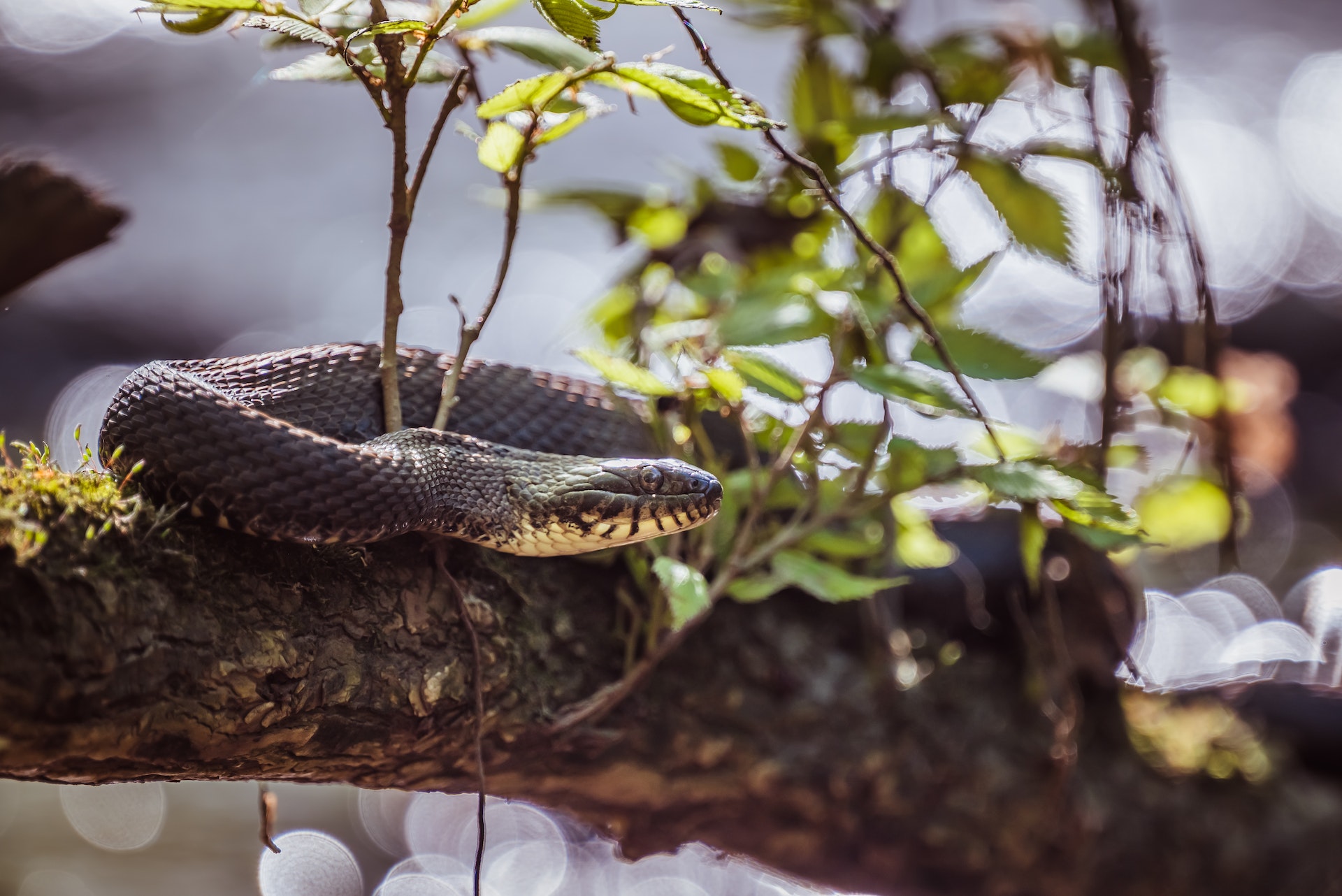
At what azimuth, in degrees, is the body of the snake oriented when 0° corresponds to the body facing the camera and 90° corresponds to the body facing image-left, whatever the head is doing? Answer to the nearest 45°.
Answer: approximately 270°

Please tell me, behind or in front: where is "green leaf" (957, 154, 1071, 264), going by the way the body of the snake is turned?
in front

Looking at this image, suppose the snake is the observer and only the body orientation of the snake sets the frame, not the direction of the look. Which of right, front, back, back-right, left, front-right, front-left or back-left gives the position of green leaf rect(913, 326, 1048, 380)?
front

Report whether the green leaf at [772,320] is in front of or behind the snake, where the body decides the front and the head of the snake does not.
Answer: in front

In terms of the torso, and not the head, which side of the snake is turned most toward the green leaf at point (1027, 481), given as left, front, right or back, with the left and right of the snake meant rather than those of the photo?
front

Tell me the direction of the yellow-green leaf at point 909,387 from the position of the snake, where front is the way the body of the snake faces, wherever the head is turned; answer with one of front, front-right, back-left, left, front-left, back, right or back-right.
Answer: front
